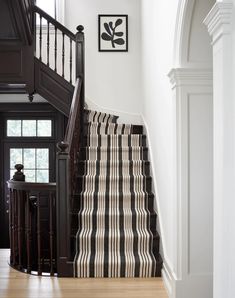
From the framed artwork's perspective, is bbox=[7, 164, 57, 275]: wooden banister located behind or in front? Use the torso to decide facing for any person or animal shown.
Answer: in front

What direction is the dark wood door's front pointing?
toward the camera

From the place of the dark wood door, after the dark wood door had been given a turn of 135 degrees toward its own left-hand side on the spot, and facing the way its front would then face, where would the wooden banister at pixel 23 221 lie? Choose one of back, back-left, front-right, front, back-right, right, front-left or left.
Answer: back-right

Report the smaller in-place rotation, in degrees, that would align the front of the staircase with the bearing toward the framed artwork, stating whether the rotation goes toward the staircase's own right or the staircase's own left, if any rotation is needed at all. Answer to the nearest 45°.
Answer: approximately 180°

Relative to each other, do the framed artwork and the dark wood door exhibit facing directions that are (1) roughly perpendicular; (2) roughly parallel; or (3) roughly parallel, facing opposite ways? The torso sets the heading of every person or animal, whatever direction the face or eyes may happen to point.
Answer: roughly parallel

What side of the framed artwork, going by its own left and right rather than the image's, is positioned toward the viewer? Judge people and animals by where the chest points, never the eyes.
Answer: front
